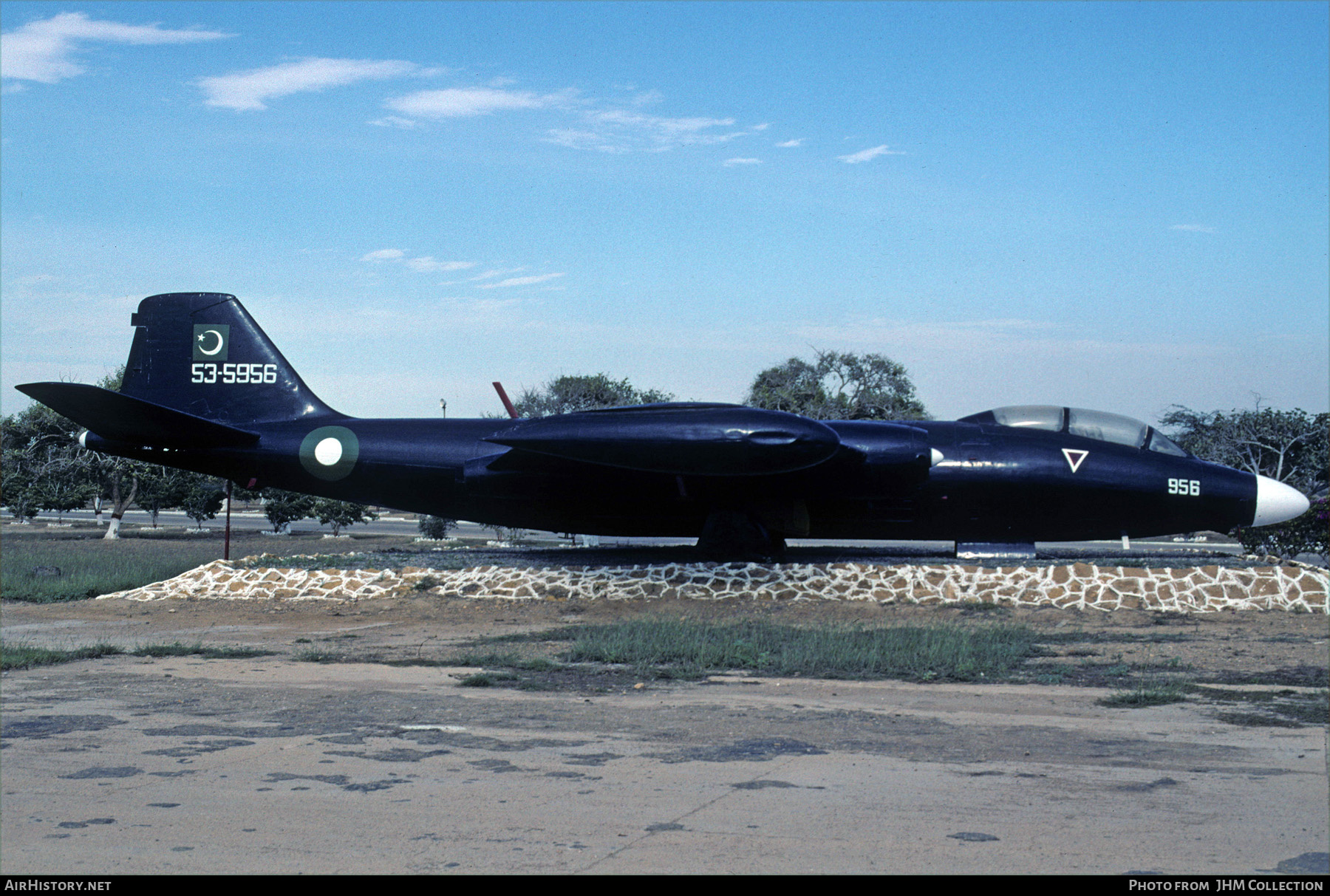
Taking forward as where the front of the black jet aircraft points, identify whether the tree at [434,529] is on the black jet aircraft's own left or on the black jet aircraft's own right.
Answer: on the black jet aircraft's own left

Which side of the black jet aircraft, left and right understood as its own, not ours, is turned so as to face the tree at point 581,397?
left

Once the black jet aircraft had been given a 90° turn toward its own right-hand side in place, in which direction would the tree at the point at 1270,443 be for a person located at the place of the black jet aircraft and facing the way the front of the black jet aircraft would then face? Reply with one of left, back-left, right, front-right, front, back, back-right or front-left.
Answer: back-left

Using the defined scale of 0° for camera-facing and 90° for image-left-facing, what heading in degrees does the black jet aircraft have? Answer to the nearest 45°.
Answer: approximately 270°

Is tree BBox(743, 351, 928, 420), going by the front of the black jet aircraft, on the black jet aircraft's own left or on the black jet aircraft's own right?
on the black jet aircraft's own left

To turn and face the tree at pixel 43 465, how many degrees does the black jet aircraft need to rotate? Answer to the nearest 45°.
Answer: approximately 135° to its left
